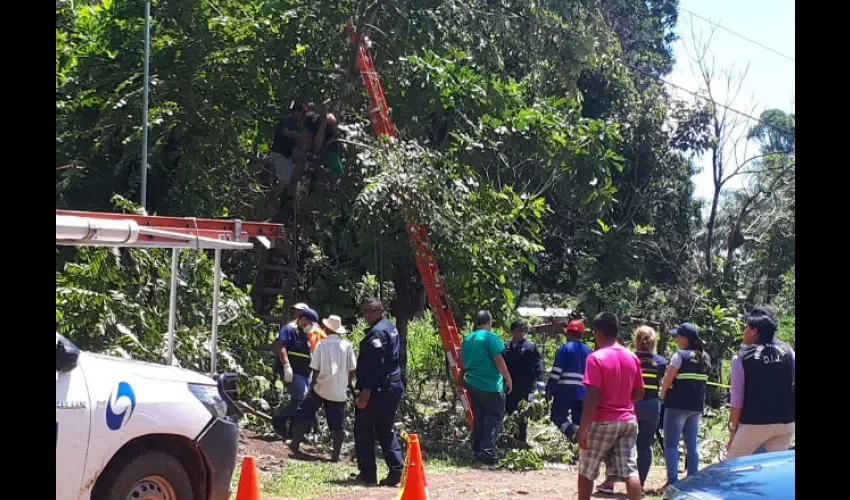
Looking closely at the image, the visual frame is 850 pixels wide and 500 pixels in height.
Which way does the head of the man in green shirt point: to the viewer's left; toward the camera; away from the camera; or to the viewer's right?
away from the camera

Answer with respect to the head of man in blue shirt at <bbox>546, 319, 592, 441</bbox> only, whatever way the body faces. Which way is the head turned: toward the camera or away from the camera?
away from the camera

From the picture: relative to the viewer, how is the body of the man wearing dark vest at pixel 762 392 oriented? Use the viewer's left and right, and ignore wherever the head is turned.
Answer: facing away from the viewer and to the left of the viewer

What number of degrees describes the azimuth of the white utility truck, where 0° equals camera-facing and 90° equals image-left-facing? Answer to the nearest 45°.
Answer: approximately 270°
